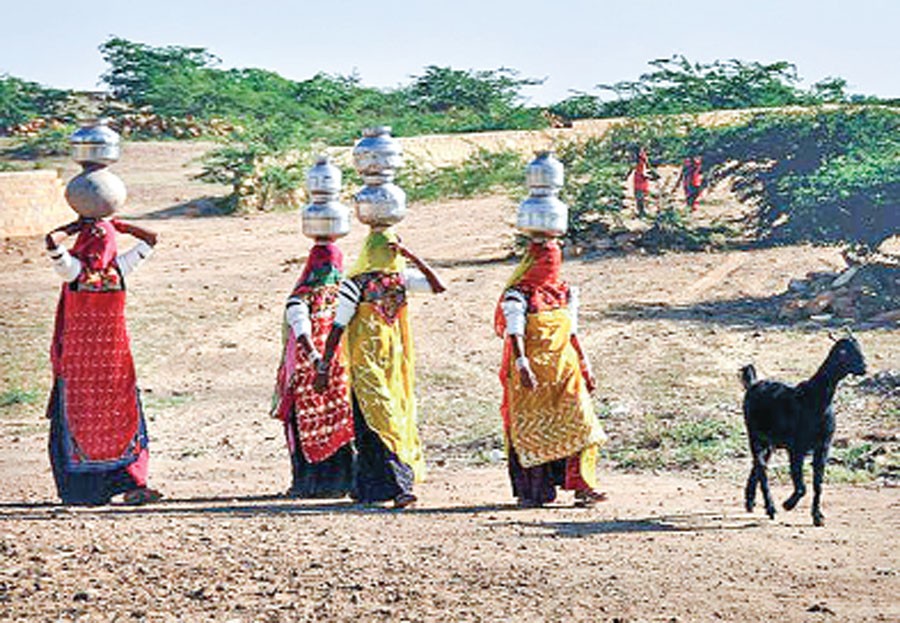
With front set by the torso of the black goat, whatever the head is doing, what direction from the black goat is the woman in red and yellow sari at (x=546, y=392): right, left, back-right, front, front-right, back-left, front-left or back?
back-right

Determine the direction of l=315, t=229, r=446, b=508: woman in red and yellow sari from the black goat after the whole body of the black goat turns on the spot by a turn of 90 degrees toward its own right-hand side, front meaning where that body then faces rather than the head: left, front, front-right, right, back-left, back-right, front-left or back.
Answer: front-right

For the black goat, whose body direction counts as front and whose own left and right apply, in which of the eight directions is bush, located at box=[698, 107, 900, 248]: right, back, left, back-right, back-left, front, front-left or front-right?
back-left

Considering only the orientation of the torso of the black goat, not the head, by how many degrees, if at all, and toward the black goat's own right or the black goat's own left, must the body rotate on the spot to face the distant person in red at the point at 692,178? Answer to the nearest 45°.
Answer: approximately 135° to the black goat's own left

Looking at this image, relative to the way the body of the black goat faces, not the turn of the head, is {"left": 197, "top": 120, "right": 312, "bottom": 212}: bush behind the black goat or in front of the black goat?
behind

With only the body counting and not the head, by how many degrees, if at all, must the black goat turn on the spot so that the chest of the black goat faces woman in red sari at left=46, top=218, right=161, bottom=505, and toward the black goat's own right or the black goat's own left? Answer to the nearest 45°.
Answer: approximately 135° to the black goat's own right
